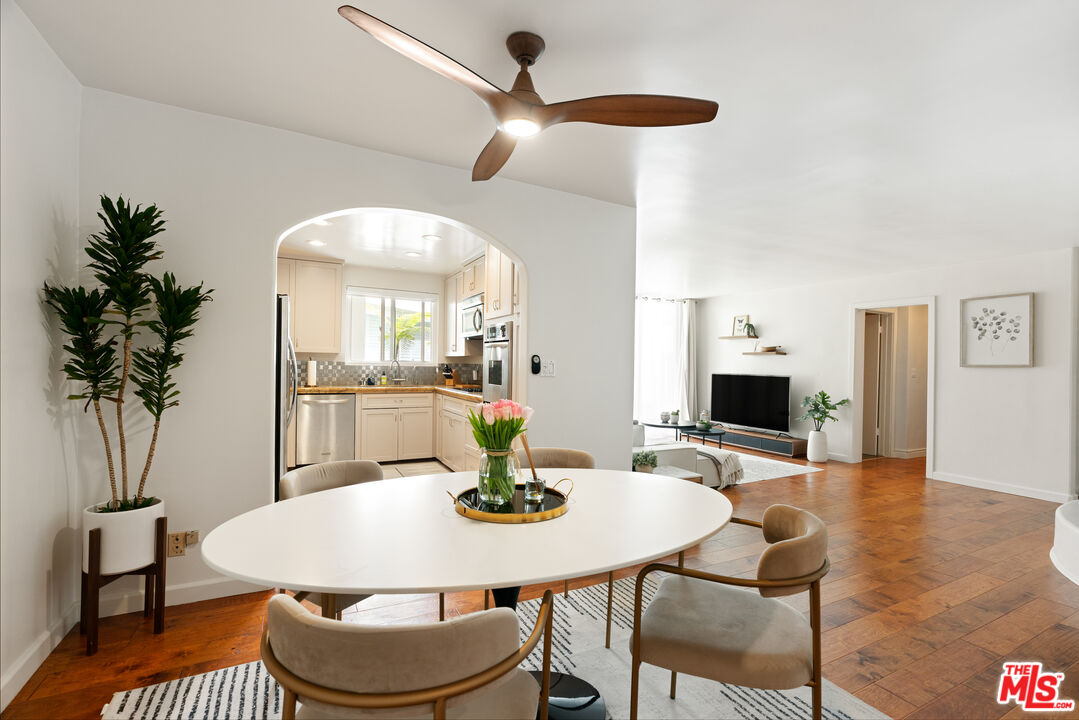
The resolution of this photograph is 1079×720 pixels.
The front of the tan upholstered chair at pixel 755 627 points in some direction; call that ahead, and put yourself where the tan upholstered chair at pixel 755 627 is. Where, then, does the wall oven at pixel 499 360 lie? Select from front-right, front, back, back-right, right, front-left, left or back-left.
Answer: front-right

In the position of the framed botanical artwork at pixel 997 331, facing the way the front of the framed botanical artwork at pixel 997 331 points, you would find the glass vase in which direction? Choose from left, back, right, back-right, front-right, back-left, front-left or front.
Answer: front-left

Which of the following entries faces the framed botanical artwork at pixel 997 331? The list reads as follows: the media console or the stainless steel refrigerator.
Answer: the stainless steel refrigerator

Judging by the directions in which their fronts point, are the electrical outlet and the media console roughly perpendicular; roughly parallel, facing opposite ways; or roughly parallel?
roughly perpendicular

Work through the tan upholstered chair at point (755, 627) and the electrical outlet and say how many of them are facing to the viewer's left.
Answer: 1

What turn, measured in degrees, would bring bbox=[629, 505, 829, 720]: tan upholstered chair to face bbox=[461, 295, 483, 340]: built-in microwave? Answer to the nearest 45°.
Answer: approximately 45° to its right

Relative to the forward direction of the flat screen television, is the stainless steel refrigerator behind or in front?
in front

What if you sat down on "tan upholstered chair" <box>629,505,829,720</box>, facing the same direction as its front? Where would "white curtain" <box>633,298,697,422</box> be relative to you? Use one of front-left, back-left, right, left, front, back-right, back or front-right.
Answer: right

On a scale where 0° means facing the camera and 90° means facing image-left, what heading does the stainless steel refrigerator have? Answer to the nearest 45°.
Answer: approximately 270°
